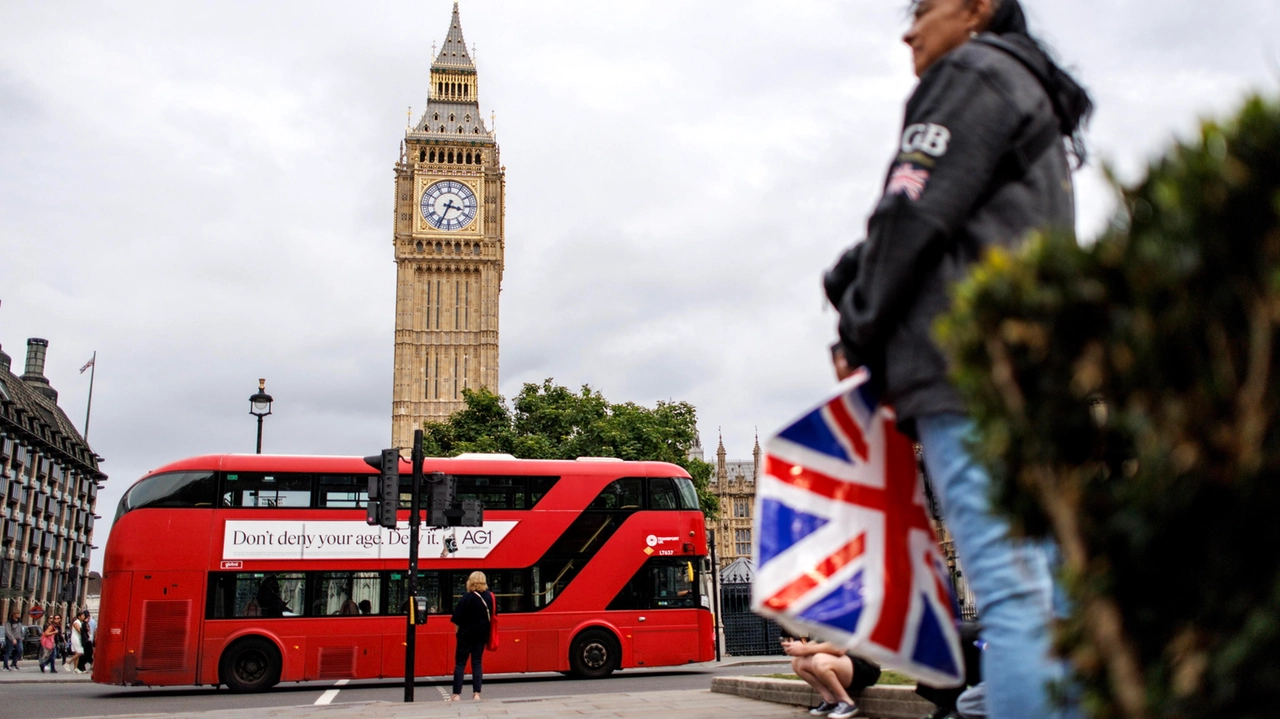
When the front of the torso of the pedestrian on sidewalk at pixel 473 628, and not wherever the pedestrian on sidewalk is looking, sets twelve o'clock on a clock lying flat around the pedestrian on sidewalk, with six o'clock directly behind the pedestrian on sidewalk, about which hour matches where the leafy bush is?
The leafy bush is roughly at 6 o'clock from the pedestrian on sidewalk.

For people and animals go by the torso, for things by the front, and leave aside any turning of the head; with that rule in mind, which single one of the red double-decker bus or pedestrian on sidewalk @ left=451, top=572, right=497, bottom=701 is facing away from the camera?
the pedestrian on sidewalk

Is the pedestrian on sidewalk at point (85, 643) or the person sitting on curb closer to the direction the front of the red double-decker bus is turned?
the person sitting on curb

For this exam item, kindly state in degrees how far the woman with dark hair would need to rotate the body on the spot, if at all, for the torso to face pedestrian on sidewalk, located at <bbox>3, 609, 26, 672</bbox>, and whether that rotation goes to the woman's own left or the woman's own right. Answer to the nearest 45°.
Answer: approximately 45° to the woman's own right

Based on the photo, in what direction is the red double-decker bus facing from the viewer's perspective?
to the viewer's right

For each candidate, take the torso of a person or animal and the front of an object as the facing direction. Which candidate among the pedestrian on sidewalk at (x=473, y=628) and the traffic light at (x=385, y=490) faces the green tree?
the pedestrian on sidewalk

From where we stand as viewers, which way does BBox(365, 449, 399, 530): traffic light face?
facing to the left of the viewer

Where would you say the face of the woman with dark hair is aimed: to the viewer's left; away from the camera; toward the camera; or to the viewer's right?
to the viewer's left

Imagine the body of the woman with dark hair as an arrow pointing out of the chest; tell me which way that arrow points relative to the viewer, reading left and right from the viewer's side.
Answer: facing to the left of the viewer

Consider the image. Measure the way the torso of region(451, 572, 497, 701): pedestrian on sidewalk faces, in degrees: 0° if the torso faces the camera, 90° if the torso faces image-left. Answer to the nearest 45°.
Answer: approximately 180°

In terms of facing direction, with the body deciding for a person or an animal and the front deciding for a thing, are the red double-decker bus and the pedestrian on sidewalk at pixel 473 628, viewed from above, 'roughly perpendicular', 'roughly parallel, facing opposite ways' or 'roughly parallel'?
roughly perpendicular

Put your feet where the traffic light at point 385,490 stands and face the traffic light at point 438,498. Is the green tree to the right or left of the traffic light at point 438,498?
left

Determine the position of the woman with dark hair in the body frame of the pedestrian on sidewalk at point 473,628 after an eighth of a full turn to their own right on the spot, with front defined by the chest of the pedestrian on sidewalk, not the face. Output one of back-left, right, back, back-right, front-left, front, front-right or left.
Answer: back-right
